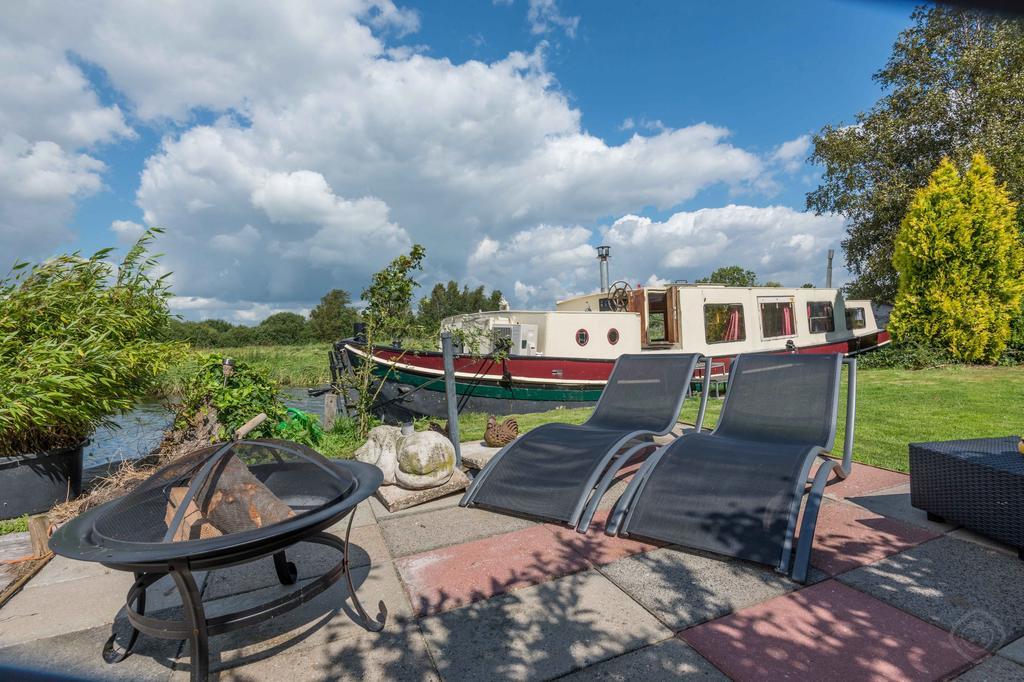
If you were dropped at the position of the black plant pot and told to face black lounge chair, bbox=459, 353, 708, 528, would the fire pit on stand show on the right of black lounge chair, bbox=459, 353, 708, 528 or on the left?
right

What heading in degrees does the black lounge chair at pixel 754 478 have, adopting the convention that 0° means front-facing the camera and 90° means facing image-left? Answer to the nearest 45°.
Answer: approximately 45°

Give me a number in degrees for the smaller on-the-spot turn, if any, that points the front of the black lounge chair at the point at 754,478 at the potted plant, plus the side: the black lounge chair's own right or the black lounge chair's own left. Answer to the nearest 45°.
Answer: approximately 45° to the black lounge chair's own right

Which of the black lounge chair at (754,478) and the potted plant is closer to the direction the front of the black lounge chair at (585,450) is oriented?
the potted plant

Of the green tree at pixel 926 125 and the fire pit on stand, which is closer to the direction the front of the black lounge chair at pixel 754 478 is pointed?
the fire pit on stand

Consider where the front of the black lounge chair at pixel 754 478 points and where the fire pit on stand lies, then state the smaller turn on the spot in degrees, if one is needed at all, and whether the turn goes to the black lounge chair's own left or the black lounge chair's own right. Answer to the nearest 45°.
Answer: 0° — it already faces it

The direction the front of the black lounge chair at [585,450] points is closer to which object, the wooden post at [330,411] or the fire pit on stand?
the fire pit on stand

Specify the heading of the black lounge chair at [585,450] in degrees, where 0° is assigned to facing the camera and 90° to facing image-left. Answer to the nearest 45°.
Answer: approximately 45°

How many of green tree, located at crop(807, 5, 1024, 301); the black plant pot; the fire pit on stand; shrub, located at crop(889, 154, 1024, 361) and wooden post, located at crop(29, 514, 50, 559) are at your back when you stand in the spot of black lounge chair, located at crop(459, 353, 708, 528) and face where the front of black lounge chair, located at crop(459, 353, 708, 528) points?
2

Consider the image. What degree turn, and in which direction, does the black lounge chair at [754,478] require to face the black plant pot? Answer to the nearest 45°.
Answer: approximately 45° to its right

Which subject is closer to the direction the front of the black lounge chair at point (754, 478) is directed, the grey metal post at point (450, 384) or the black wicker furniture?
the grey metal post

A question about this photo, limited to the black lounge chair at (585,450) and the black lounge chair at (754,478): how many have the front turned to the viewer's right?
0

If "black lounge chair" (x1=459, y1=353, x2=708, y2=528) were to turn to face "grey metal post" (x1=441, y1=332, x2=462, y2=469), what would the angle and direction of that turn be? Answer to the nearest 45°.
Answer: approximately 90° to its right

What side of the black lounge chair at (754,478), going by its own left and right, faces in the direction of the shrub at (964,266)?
back

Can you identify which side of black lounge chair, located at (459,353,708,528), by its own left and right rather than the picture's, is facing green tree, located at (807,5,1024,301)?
back
